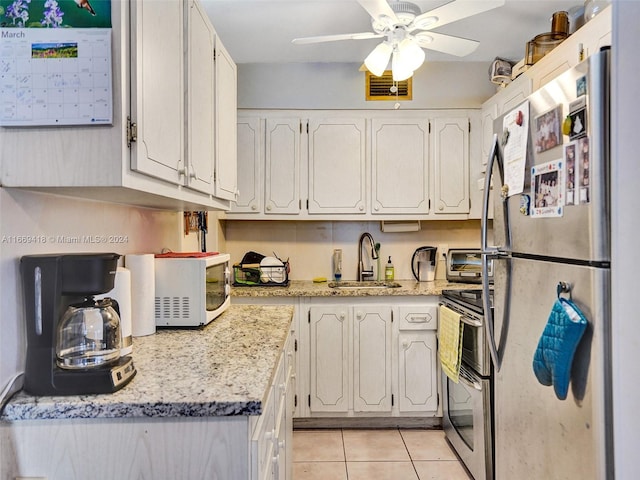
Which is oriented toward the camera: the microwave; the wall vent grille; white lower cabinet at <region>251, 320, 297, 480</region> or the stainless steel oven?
the wall vent grille

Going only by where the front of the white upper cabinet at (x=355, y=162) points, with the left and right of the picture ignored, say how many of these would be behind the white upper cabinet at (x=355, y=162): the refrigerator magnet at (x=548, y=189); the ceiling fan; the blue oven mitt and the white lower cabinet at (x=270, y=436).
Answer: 0

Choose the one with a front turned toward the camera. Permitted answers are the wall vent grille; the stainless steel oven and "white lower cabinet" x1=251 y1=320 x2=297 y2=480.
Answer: the wall vent grille

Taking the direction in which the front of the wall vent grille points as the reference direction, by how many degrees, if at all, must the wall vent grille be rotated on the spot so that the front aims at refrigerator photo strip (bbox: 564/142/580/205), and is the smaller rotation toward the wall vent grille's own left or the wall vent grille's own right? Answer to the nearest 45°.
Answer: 0° — it already faces it

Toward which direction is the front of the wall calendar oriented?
toward the camera

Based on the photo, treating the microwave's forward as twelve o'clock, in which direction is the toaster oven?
The toaster oven is roughly at 11 o'clock from the microwave.

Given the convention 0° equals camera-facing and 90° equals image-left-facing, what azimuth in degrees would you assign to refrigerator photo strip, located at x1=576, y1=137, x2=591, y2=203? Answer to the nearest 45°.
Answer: approximately 45°

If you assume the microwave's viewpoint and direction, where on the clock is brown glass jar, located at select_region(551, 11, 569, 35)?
The brown glass jar is roughly at 12 o'clock from the microwave.

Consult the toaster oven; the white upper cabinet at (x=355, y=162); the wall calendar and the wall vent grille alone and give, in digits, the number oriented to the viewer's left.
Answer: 0

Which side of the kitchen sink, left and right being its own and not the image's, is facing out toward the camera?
front

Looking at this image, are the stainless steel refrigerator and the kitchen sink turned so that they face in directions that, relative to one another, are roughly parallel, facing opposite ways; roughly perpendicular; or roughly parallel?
roughly perpendicular

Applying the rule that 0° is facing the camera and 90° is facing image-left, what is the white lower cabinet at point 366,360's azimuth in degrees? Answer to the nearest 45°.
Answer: approximately 0°

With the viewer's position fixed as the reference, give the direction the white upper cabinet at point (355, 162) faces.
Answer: facing the viewer

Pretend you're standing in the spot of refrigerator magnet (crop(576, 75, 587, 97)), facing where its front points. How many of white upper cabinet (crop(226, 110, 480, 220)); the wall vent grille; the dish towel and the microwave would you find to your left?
0

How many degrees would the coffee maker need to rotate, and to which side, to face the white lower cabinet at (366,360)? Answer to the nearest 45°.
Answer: approximately 90° to its left
